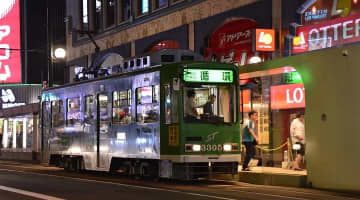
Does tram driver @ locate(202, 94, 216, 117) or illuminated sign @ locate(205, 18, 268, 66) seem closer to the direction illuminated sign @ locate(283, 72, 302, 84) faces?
the tram driver

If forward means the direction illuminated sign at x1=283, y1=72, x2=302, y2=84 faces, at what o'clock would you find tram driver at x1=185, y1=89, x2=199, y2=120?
The tram driver is roughly at 1 o'clock from the illuminated sign.

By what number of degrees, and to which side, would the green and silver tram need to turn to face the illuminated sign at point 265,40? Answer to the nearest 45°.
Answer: approximately 90° to its left

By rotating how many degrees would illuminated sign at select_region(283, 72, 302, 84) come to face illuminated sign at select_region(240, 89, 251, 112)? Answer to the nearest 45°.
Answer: approximately 135° to its right

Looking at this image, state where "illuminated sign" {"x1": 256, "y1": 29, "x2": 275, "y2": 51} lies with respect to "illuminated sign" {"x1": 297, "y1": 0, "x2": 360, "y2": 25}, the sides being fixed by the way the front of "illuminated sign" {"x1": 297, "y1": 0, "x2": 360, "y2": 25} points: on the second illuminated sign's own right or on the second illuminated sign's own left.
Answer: on the second illuminated sign's own right

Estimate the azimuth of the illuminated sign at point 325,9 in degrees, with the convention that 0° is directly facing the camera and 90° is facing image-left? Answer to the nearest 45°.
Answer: approximately 45°

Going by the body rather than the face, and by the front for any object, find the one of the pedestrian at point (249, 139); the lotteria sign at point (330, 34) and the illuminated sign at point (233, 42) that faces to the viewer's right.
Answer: the pedestrian

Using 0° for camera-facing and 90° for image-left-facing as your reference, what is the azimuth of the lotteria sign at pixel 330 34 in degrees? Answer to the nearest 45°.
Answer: approximately 45°
